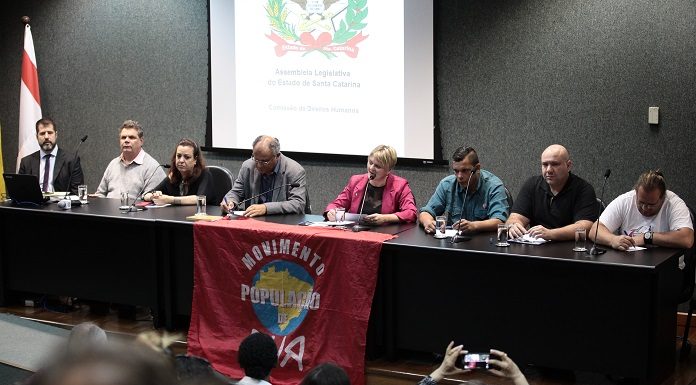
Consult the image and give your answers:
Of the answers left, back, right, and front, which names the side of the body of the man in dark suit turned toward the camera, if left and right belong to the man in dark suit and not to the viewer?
front

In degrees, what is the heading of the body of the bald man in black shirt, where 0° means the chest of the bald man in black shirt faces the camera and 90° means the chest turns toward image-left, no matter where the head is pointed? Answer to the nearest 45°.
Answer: approximately 45°

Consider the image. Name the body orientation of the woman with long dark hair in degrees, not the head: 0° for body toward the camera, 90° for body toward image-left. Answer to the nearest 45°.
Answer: approximately 45°

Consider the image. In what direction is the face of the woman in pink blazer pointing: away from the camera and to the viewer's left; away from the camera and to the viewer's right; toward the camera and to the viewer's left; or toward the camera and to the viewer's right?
toward the camera and to the viewer's left

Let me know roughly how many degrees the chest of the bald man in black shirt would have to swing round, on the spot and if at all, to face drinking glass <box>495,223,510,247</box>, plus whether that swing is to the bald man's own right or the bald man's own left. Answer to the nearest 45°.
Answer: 0° — they already face it

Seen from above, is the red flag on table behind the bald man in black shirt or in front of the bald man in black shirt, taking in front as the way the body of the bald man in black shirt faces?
in front

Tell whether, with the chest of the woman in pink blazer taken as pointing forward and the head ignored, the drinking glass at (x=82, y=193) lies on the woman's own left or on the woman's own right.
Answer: on the woman's own right

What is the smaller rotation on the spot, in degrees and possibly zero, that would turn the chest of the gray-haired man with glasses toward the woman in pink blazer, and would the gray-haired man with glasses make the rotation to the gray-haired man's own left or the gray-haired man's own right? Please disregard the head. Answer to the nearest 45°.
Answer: approximately 90° to the gray-haired man's own left

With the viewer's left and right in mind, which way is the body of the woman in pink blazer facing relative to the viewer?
facing the viewer and to the left of the viewer
